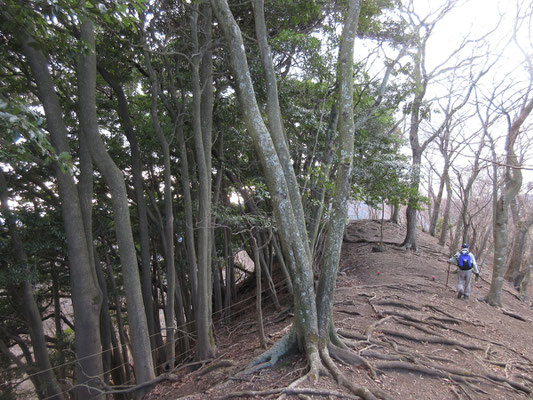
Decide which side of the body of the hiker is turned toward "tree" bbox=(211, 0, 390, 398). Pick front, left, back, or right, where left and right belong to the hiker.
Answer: back

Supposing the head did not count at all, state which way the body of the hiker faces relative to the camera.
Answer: away from the camera
